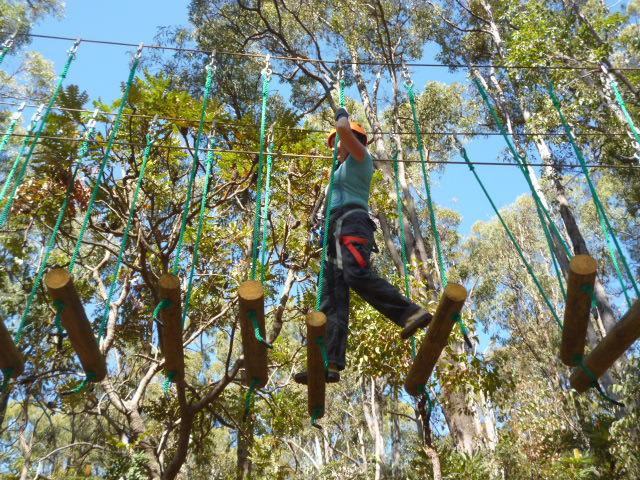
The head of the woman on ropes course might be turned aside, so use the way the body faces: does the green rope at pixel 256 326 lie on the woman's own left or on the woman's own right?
on the woman's own left
